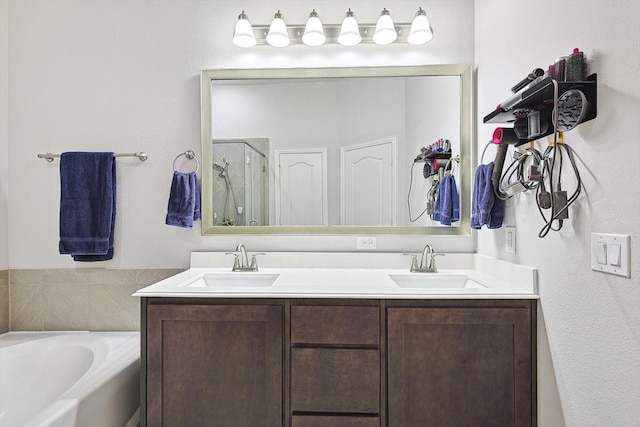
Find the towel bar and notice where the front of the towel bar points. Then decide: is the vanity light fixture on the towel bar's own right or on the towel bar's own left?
on the towel bar's own left

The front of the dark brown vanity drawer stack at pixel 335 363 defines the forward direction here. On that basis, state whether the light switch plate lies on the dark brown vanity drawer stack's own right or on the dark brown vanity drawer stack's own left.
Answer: on the dark brown vanity drawer stack's own left

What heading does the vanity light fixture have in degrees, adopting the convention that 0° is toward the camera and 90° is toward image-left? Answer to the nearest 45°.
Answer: approximately 0°

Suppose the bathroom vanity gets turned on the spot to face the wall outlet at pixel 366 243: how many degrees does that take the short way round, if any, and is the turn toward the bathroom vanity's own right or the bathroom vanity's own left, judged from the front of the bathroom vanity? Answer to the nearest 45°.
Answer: approximately 180°

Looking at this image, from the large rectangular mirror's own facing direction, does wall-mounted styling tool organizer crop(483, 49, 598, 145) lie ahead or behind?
ahead
